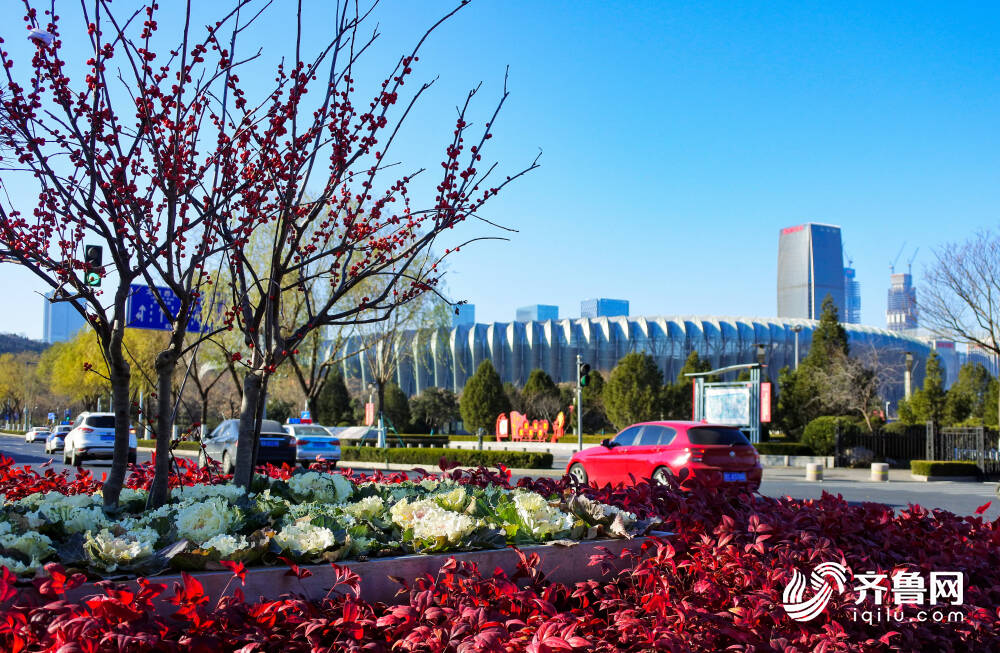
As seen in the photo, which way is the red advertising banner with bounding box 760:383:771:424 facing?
toward the camera

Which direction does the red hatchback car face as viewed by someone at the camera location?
facing away from the viewer and to the left of the viewer

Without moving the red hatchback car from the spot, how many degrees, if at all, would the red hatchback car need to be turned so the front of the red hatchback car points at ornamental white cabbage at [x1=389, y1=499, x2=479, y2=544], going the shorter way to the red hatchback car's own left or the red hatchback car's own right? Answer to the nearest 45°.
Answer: approximately 135° to the red hatchback car's own left

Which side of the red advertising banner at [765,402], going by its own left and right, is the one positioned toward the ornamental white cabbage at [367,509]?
front

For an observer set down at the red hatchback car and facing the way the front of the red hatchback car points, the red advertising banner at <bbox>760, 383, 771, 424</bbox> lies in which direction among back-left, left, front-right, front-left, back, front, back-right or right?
front-right

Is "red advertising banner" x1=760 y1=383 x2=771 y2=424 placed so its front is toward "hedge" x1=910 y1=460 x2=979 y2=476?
no

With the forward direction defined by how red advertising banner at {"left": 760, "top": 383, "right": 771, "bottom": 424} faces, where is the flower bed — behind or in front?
in front
